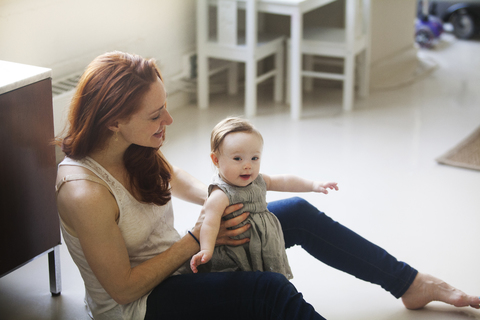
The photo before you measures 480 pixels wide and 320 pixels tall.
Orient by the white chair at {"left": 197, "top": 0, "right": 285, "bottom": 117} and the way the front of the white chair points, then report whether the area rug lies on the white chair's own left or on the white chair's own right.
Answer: on the white chair's own right

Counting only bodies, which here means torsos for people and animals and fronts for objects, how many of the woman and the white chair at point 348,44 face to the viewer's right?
1

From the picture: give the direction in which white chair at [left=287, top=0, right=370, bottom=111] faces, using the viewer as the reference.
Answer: facing away from the viewer and to the left of the viewer

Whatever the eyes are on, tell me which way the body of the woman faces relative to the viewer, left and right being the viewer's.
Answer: facing to the right of the viewer

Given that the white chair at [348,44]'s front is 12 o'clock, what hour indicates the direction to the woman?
The woman is roughly at 8 o'clock from the white chair.

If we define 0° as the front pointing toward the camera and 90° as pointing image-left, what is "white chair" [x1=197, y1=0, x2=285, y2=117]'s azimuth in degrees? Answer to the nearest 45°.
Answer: approximately 225°

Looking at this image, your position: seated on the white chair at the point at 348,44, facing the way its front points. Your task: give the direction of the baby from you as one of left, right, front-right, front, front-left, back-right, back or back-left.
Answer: back-left

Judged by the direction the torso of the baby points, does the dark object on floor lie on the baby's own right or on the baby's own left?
on the baby's own left

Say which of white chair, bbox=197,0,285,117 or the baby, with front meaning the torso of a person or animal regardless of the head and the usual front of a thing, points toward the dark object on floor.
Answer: the white chair

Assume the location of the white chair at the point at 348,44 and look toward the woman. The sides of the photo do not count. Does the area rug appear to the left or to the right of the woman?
left
